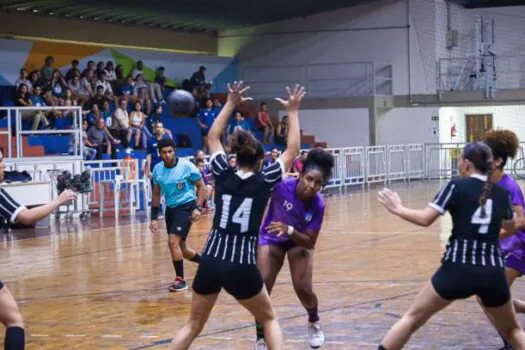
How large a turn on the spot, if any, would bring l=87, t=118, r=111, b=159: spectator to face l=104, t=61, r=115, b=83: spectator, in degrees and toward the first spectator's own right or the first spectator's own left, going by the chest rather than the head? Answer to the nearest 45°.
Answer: approximately 135° to the first spectator's own left

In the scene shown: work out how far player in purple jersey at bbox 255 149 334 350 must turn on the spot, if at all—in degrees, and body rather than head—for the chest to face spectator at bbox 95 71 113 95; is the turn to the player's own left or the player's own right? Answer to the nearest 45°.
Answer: approximately 180°

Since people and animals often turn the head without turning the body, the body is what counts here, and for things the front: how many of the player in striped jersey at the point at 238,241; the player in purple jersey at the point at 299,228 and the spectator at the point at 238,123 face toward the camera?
2

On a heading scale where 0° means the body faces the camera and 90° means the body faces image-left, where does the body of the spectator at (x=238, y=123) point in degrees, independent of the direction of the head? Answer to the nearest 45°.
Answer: approximately 0°

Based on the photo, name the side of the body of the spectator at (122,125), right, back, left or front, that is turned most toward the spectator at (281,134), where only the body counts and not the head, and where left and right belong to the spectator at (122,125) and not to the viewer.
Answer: left

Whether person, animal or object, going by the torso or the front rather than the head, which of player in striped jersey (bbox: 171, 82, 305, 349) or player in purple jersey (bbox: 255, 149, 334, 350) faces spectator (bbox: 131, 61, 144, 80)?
the player in striped jersey

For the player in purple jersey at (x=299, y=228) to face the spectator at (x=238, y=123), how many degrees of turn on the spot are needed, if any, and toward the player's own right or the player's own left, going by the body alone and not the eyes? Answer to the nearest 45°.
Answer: approximately 180°

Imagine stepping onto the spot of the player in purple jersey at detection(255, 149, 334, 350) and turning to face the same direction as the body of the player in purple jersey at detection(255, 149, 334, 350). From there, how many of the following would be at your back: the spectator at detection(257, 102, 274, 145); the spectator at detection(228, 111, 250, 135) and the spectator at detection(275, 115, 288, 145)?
3

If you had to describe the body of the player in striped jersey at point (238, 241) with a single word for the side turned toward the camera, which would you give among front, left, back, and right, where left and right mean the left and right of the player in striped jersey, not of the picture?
back

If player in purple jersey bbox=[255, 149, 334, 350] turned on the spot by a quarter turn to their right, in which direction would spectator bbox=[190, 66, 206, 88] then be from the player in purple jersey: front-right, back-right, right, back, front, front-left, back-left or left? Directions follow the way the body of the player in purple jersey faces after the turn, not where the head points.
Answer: right

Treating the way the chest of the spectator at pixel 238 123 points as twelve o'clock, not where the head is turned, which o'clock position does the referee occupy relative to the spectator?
The referee is roughly at 12 o'clock from the spectator.

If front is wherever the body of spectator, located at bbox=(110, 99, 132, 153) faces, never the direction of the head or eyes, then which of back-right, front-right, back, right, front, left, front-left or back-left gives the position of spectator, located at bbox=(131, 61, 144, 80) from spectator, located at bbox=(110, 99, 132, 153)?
back-left

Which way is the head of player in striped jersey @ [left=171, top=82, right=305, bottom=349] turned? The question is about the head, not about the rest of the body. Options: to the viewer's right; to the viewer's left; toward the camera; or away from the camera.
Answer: away from the camera
